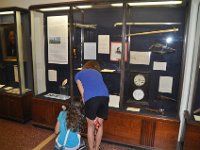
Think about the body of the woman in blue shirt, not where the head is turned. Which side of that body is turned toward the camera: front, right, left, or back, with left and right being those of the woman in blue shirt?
back

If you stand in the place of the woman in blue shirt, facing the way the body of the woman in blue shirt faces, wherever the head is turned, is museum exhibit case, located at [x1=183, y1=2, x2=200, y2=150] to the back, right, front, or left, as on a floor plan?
right

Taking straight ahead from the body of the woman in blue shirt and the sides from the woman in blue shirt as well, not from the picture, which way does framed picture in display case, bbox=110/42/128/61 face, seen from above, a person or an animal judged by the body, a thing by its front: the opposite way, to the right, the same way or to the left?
the opposite way

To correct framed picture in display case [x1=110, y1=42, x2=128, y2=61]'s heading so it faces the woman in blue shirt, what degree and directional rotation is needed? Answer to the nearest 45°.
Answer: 0° — it already faces them

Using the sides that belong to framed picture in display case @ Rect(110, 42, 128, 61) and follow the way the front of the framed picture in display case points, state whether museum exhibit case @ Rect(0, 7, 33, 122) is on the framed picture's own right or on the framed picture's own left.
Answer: on the framed picture's own right

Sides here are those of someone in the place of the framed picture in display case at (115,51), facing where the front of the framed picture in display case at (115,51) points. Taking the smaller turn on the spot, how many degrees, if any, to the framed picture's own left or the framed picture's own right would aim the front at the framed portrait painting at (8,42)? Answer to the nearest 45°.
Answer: approximately 90° to the framed picture's own right

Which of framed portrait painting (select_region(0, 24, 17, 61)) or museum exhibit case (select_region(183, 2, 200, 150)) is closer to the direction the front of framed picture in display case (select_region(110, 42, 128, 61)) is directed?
the museum exhibit case

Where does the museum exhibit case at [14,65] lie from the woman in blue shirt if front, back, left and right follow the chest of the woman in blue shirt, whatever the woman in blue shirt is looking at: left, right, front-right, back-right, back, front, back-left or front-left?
front-left

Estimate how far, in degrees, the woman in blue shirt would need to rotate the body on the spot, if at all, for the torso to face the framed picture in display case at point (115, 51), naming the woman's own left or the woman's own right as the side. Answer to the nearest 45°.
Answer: approximately 45° to the woman's own right

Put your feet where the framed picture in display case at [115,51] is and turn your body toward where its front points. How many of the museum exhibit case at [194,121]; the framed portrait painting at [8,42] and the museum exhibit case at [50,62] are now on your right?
2

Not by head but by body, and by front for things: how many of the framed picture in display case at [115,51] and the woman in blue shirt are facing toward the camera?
1

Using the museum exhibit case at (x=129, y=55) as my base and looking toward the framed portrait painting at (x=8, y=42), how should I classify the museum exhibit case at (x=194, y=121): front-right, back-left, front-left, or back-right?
back-left

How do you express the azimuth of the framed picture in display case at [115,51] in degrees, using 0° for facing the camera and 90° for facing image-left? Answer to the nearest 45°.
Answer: approximately 0°

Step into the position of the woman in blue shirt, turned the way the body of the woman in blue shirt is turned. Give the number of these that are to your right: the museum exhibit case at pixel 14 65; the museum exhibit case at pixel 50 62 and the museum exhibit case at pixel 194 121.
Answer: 1
